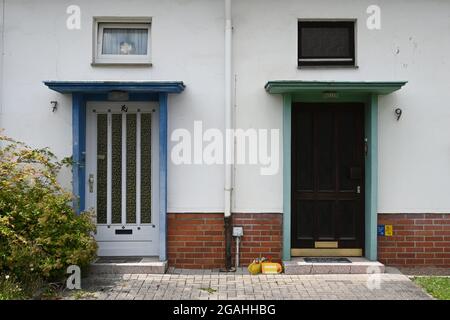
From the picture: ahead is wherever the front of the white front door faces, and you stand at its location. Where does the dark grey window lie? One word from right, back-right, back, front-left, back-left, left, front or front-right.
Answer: left

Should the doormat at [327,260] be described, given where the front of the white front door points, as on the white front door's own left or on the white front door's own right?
on the white front door's own left

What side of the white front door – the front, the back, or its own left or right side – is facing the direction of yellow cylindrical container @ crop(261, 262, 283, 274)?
left

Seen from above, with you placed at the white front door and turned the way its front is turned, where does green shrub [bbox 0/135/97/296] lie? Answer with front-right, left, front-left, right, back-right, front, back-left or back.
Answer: front-right

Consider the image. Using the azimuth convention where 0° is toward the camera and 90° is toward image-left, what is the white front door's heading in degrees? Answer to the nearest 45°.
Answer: approximately 0°

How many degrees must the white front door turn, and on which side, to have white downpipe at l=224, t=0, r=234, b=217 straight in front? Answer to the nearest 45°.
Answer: approximately 90° to its left

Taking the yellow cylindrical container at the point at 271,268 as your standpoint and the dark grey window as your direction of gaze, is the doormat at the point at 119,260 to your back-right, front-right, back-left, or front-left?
back-left
